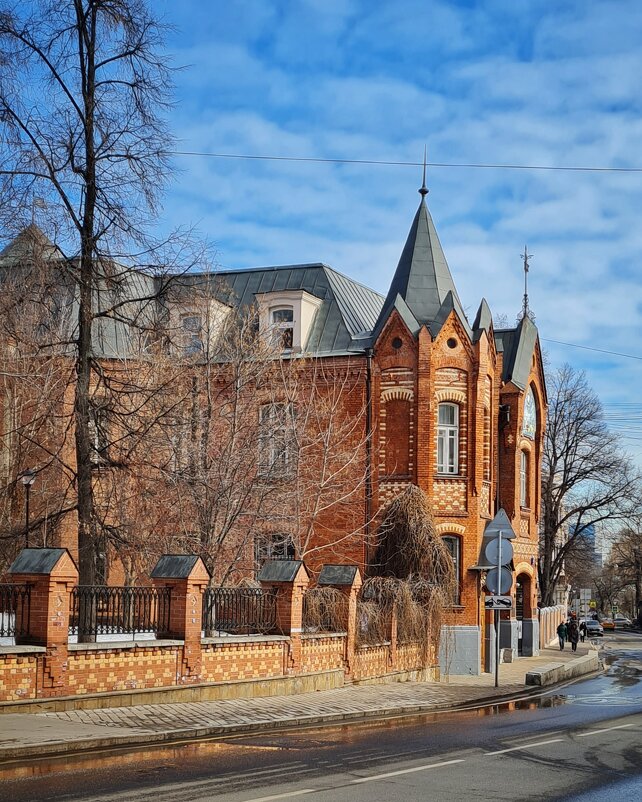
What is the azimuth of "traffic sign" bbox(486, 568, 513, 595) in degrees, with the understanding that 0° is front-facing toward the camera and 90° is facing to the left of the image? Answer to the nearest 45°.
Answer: approximately 180°

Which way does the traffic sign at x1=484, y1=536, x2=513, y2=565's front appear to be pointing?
away from the camera

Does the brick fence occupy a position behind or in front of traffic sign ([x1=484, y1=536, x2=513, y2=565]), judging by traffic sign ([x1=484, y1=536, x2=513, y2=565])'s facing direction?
behind

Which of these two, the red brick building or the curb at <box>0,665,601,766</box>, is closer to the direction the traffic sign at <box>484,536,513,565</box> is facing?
the red brick building

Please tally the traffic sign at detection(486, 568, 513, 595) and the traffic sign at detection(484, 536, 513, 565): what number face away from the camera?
2

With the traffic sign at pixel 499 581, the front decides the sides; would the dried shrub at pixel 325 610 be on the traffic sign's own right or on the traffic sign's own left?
on the traffic sign's own left

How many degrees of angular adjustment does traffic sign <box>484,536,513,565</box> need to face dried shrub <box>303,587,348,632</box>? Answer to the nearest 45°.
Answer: approximately 135° to its left

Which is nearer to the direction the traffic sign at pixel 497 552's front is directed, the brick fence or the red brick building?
the red brick building

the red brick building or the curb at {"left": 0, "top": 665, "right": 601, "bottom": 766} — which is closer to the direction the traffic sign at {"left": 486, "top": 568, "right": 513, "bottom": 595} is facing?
the red brick building
